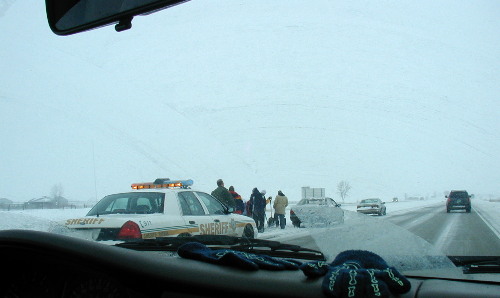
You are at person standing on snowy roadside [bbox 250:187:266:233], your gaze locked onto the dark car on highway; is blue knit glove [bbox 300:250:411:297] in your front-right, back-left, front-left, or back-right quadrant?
back-right

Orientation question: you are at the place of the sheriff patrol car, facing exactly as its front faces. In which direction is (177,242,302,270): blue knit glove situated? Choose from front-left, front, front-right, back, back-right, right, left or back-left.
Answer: back-right

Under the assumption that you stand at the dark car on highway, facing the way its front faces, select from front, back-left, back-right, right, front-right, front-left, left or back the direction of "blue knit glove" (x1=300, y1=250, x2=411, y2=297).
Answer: back

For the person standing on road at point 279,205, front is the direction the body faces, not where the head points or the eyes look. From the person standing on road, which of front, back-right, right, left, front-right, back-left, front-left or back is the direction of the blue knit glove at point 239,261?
back

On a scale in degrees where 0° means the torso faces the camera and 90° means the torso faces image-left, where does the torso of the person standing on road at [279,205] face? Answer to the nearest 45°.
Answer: approximately 180°

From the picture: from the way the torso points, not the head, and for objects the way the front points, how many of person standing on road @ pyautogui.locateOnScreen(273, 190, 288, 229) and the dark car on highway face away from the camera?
2

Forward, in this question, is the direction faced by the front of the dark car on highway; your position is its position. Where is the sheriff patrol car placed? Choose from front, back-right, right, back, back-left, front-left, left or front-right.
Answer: back

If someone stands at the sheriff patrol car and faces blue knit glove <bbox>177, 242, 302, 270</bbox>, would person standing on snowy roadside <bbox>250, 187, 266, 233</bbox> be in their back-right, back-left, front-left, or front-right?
back-left

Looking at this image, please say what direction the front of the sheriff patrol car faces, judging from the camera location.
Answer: facing away from the viewer and to the right of the viewer

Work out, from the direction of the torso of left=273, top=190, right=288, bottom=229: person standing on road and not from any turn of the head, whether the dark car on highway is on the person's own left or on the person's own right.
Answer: on the person's own right

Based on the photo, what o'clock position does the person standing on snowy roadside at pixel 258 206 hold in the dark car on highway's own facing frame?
The person standing on snowy roadside is roughly at 7 o'clock from the dark car on highway.

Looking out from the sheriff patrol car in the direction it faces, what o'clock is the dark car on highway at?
The dark car on highway is roughly at 12 o'clock from the sheriff patrol car.

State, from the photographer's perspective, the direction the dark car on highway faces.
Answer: facing away from the viewer

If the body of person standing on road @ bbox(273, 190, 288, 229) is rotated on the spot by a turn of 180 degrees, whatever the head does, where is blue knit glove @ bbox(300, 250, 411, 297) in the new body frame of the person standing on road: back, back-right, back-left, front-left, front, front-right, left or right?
front

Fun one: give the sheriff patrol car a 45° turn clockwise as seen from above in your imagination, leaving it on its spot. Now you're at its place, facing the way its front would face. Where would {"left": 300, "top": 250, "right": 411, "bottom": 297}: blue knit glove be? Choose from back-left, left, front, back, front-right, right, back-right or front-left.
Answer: right
